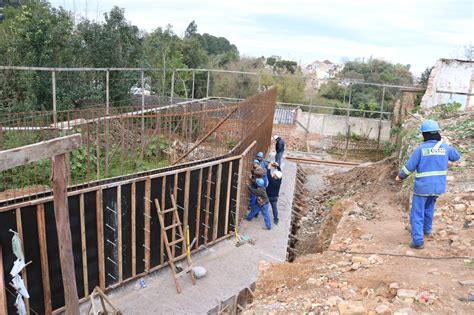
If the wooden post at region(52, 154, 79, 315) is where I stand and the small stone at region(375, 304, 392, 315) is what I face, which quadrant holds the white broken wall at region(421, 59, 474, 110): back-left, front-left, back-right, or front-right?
front-left

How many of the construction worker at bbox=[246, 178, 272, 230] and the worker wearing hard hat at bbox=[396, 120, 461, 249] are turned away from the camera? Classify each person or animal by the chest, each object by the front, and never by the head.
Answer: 1

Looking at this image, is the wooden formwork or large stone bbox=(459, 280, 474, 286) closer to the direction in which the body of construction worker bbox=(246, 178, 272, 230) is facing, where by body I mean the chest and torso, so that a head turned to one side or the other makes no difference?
the wooden formwork

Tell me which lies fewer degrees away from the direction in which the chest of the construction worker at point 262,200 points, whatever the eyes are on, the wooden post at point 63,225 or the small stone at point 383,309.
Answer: the wooden post

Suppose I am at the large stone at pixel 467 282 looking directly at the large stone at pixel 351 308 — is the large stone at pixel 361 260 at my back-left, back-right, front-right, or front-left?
front-right
